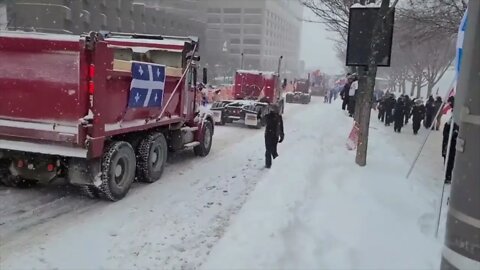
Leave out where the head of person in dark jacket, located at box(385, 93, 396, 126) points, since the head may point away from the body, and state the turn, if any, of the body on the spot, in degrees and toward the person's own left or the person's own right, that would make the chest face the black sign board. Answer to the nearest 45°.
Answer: approximately 180°

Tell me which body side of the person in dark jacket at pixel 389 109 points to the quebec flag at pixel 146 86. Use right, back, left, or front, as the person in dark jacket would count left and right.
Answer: back

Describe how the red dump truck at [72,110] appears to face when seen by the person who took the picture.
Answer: facing away from the viewer and to the right of the viewer

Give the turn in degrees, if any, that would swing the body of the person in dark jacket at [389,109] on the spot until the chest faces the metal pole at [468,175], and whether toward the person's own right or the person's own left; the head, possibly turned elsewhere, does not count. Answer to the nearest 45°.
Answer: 0° — they already face it

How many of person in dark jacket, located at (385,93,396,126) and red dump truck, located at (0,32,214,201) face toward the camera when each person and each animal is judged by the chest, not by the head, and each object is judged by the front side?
0

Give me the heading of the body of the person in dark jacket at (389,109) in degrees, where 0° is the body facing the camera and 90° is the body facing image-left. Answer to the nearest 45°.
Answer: approximately 180°

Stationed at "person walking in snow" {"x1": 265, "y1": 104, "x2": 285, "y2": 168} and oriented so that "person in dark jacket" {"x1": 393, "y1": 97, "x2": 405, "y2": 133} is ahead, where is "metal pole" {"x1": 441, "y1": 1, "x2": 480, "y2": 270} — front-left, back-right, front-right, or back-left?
back-right

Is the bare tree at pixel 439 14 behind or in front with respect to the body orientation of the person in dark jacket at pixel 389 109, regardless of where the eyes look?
behind
